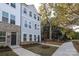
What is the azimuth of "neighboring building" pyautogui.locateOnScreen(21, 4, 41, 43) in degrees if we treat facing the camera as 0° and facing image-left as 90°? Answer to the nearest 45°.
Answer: approximately 315°

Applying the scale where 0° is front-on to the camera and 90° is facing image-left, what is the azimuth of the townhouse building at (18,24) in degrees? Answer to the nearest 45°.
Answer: approximately 315°
